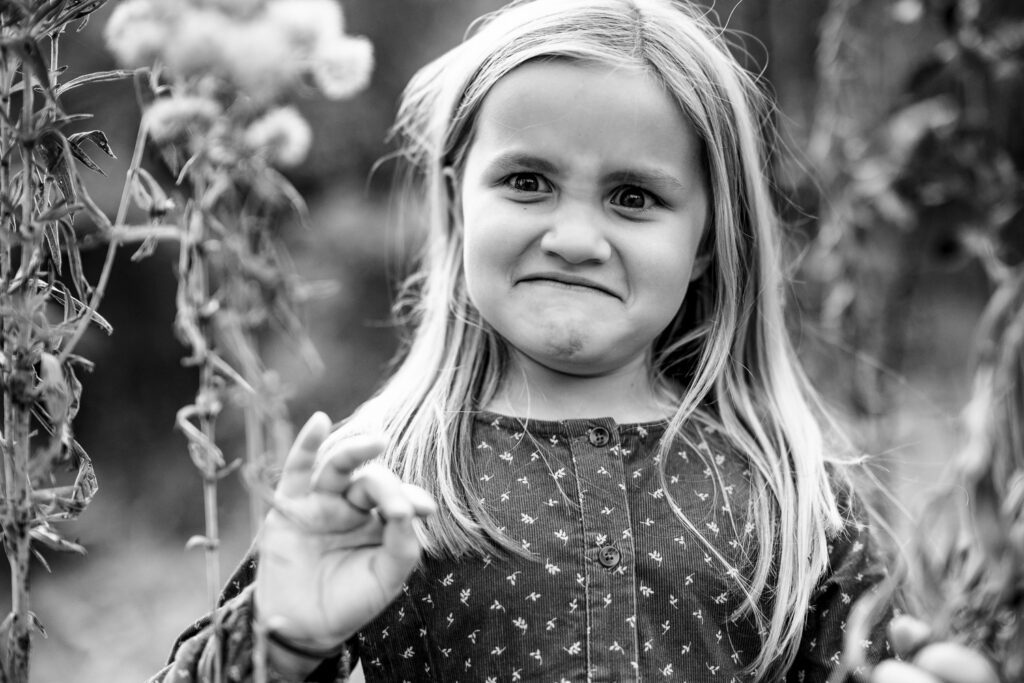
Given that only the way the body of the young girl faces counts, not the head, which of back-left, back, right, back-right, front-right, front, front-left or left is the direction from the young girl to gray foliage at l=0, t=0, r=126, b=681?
front-right

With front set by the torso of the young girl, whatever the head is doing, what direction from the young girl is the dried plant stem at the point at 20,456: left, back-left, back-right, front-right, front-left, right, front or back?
front-right

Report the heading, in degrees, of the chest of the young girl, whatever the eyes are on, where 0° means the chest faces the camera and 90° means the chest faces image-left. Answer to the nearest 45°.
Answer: approximately 0°

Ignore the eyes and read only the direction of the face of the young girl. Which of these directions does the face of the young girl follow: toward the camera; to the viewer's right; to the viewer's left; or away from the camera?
toward the camera
